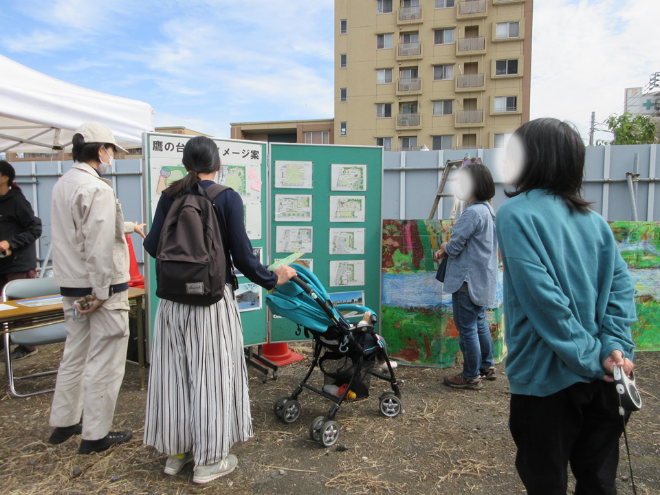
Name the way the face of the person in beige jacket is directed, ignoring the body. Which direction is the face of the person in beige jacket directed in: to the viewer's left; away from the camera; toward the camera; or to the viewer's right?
to the viewer's right

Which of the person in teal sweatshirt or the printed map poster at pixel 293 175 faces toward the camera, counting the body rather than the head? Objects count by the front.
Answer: the printed map poster

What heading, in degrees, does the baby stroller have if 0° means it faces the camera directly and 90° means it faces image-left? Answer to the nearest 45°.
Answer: approximately 225°

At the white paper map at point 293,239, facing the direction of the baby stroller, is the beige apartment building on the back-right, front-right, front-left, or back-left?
back-left

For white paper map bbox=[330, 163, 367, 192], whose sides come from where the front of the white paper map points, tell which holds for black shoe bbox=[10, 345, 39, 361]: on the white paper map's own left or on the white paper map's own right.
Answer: on the white paper map's own right

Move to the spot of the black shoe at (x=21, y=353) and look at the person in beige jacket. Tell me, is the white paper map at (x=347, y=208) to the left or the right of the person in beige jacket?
left

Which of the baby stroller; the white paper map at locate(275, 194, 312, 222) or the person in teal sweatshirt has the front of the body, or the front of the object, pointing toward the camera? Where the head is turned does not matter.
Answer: the white paper map

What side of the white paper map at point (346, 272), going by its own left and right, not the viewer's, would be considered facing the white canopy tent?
right

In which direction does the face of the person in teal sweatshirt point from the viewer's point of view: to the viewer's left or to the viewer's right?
to the viewer's left

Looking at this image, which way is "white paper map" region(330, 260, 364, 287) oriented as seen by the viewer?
toward the camera

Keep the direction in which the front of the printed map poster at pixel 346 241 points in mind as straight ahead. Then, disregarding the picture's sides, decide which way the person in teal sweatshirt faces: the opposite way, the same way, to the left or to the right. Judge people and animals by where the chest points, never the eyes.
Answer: the opposite way

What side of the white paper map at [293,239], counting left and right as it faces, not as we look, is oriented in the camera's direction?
front

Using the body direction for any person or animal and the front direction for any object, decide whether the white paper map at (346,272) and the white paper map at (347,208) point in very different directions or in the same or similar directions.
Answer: same or similar directions

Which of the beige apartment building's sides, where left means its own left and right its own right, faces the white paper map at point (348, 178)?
front

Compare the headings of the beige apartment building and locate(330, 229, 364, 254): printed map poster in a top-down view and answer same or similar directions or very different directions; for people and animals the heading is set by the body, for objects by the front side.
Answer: same or similar directions
